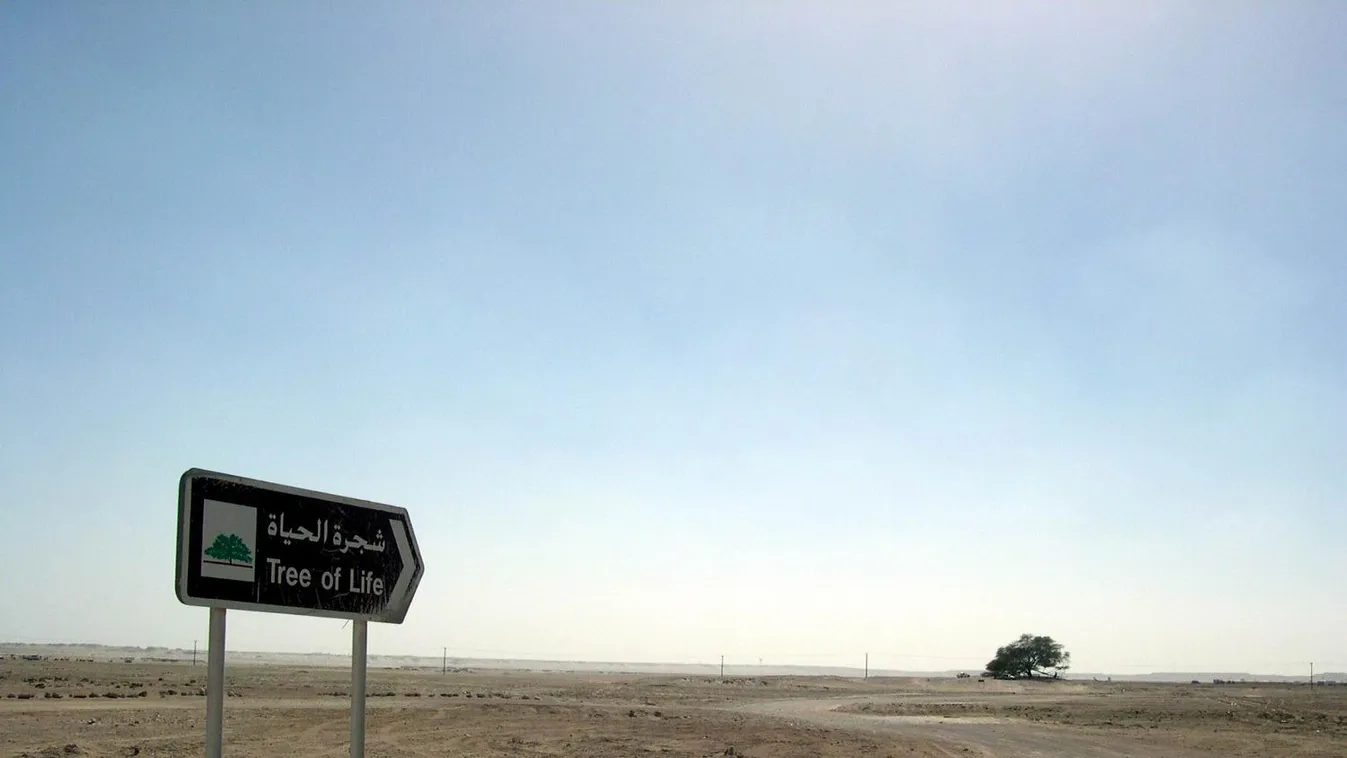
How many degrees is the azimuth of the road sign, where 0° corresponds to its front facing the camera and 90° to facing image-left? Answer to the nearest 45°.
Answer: approximately 315°
